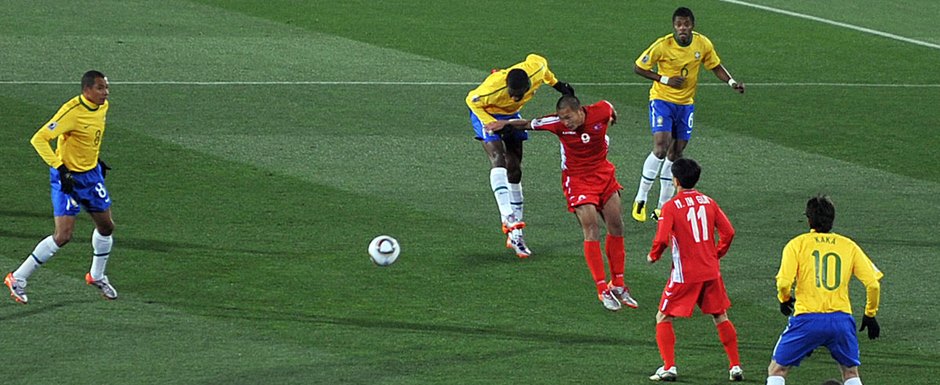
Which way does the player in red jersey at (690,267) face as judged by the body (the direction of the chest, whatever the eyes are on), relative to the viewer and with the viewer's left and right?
facing away from the viewer and to the left of the viewer

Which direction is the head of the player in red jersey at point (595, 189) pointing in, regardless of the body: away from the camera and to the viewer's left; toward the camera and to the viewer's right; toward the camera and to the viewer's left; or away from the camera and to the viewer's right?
toward the camera and to the viewer's left

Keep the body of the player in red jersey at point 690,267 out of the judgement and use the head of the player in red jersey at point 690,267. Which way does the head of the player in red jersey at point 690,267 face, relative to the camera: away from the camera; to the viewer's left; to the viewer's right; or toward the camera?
away from the camera

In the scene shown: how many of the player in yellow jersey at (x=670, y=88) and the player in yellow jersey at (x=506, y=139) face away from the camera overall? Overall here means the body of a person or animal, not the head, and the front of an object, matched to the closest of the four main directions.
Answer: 0

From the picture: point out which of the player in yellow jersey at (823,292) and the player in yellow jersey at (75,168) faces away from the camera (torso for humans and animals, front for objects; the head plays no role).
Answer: the player in yellow jersey at (823,292)

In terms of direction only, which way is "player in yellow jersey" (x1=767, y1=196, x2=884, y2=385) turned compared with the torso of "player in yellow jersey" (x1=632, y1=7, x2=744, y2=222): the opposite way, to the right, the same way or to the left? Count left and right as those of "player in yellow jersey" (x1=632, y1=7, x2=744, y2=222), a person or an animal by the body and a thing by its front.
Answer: the opposite way

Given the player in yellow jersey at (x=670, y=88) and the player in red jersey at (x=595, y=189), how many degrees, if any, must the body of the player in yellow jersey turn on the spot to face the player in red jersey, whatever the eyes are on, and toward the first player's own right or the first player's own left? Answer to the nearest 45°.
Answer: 0° — they already face them

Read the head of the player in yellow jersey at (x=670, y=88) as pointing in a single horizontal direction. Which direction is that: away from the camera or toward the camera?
toward the camera

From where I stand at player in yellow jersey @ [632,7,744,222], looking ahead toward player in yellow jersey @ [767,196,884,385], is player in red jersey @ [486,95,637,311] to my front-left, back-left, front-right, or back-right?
front-right

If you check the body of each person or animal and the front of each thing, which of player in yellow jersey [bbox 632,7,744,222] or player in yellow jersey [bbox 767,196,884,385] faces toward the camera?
player in yellow jersey [bbox 632,7,744,222]

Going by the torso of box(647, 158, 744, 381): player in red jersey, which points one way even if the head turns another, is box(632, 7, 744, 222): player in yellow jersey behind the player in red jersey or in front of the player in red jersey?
in front

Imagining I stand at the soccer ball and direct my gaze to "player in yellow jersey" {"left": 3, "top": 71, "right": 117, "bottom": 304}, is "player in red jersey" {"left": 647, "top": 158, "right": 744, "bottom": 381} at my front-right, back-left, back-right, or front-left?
back-left

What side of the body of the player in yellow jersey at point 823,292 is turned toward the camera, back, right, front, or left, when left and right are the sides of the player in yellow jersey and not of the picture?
back

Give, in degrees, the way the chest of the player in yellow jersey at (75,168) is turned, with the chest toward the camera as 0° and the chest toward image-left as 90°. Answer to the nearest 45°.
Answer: approximately 315°

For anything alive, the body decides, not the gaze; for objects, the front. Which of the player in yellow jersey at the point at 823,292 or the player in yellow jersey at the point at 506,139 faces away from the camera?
the player in yellow jersey at the point at 823,292

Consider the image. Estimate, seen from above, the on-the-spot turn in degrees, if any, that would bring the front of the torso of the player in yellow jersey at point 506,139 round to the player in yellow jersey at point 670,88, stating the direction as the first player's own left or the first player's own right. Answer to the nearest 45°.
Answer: approximately 90° to the first player's own left

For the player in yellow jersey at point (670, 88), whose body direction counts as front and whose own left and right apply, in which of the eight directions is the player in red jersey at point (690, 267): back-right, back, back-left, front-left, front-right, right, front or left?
front

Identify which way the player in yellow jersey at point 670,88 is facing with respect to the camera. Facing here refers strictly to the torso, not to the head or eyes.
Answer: toward the camera

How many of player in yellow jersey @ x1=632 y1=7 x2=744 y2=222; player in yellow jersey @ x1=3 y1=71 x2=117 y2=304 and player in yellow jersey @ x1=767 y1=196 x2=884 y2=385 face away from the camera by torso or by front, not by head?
1
